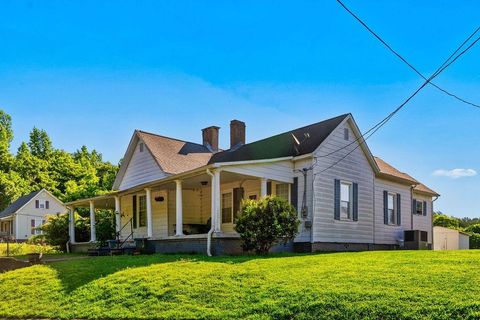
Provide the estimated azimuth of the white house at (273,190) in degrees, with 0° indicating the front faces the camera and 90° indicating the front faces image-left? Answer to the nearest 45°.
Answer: approximately 45°

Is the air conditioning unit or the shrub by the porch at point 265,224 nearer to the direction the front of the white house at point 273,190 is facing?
the shrub by the porch

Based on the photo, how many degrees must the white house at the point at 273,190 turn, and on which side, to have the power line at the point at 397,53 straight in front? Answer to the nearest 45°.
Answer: approximately 45° to its left

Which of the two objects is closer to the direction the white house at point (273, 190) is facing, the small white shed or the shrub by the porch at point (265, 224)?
the shrub by the porch

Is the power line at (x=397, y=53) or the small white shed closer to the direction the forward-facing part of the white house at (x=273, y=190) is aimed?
the power line

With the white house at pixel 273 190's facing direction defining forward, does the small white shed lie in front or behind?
behind
